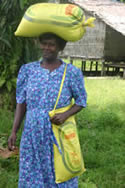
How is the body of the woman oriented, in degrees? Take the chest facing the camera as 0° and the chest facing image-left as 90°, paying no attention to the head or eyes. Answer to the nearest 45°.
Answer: approximately 0°
